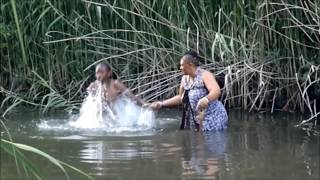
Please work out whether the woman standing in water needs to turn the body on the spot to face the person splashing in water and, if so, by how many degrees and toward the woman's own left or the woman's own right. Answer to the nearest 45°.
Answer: approximately 90° to the woman's own right

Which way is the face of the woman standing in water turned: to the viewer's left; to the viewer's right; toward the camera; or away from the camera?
to the viewer's left

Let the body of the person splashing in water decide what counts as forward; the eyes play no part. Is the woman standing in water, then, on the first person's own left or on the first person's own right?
on the first person's own left

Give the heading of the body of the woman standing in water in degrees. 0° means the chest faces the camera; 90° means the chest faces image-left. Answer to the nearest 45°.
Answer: approximately 45°
